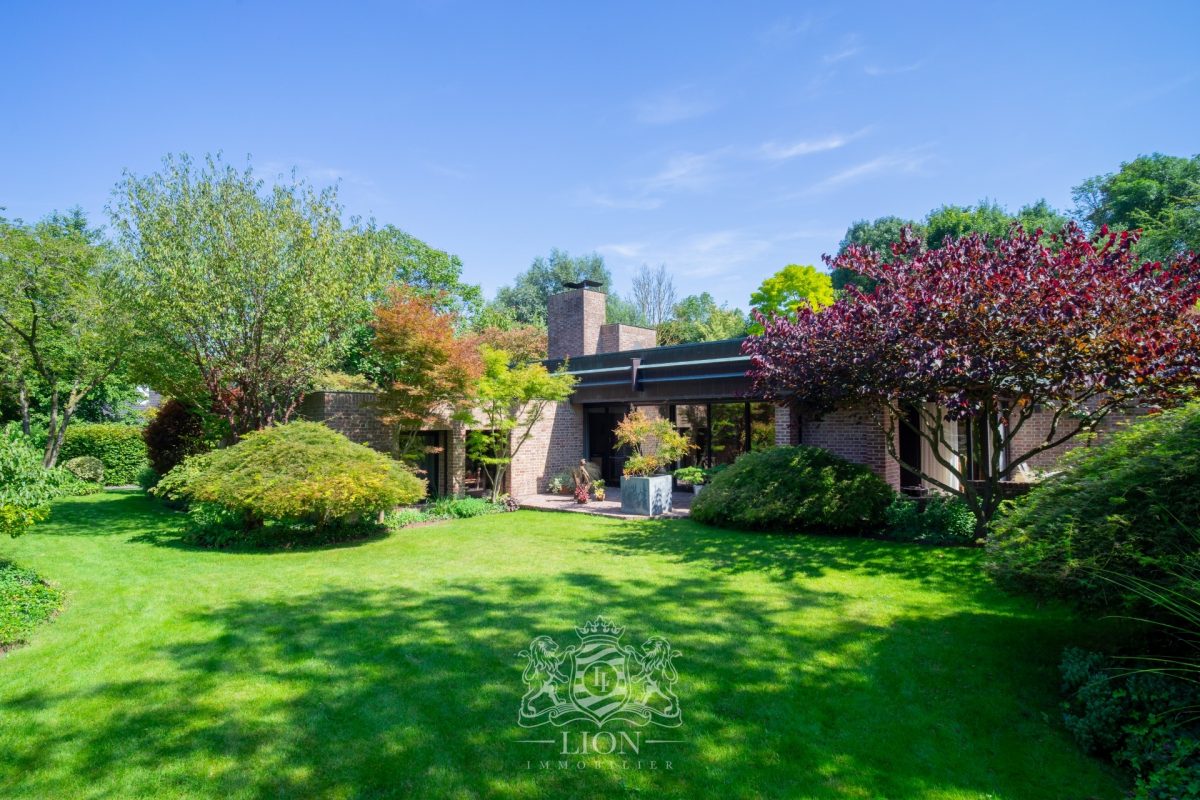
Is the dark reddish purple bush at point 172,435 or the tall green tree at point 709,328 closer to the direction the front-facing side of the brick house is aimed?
the dark reddish purple bush

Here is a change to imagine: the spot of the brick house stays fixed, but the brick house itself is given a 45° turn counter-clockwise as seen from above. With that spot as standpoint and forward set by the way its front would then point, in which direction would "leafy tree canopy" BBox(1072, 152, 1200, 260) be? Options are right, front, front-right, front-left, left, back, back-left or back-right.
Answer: left

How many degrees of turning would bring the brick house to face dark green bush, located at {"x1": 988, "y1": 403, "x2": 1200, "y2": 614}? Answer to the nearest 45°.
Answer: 0° — it already faces it

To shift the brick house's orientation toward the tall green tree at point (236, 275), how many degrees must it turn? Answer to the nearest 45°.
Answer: approximately 45° to its right

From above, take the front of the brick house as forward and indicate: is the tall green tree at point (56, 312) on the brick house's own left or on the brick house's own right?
on the brick house's own right

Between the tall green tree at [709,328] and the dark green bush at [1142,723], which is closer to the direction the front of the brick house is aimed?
the dark green bush

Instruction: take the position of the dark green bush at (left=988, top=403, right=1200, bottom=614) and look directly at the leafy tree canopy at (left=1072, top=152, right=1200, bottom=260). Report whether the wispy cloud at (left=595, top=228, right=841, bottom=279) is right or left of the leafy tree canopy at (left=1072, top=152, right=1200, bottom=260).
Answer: left

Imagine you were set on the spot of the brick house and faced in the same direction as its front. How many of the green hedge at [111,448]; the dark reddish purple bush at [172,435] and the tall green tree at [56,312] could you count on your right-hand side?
3
